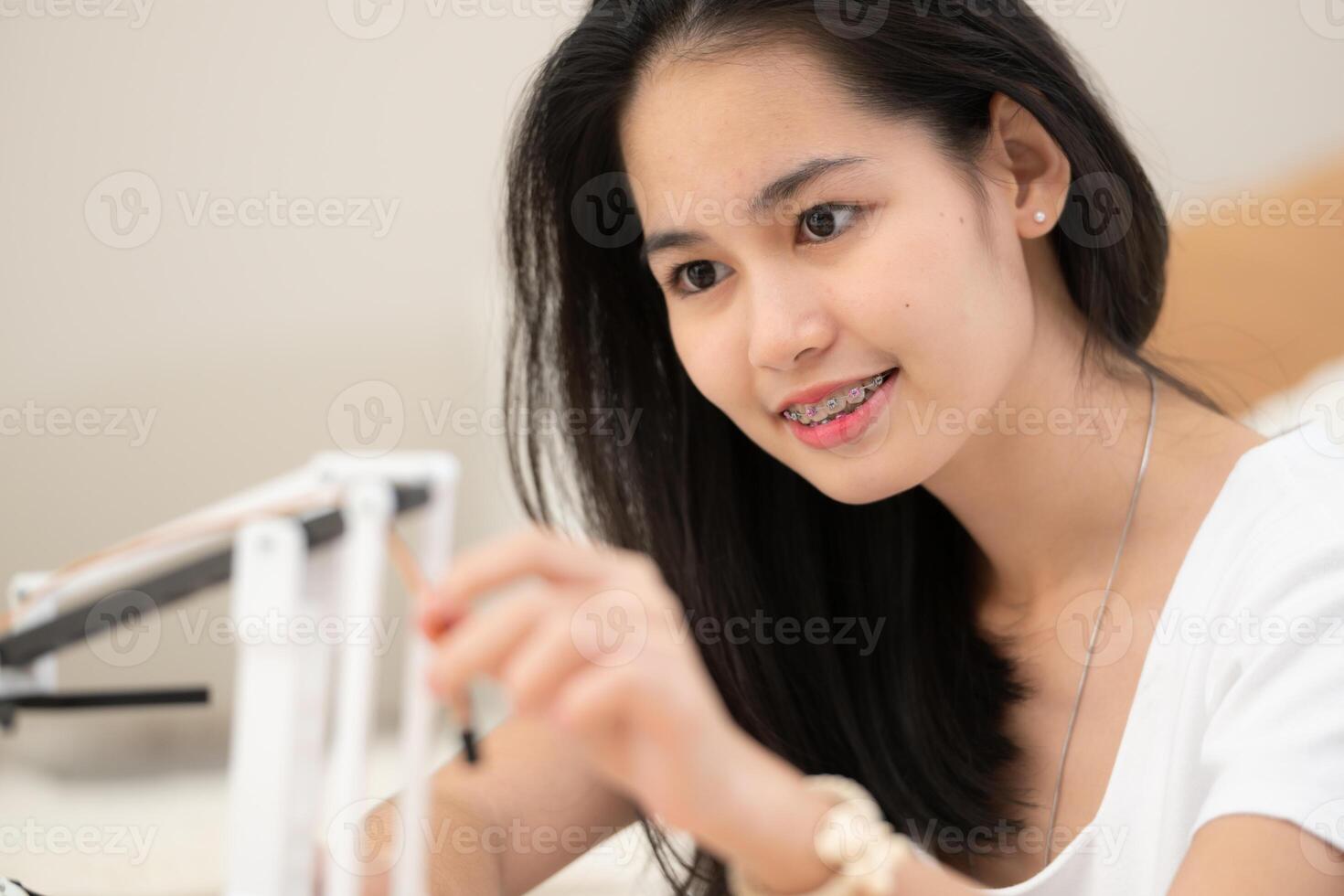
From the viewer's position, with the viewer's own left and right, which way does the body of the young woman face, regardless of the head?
facing the viewer and to the left of the viewer

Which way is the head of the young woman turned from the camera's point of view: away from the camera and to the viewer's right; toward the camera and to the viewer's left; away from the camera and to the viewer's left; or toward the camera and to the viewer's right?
toward the camera and to the viewer's left
